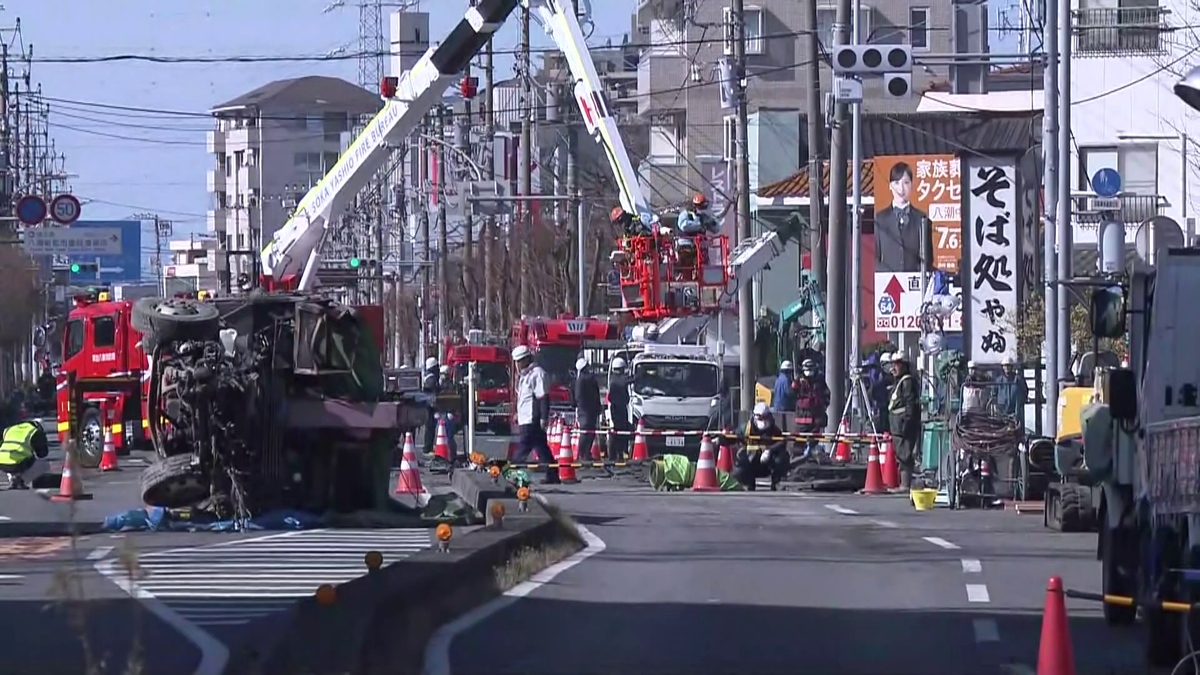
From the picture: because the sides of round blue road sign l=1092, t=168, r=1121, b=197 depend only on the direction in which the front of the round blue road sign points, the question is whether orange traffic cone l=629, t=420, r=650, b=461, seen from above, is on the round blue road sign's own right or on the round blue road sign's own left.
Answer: on the round blue road sign's own right

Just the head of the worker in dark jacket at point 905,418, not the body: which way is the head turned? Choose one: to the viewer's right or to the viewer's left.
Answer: to the viewer's left

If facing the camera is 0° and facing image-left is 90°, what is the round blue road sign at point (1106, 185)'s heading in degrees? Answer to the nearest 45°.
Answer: approximately 0°

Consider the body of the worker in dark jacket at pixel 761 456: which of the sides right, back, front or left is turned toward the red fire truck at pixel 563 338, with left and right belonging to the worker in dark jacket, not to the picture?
back
